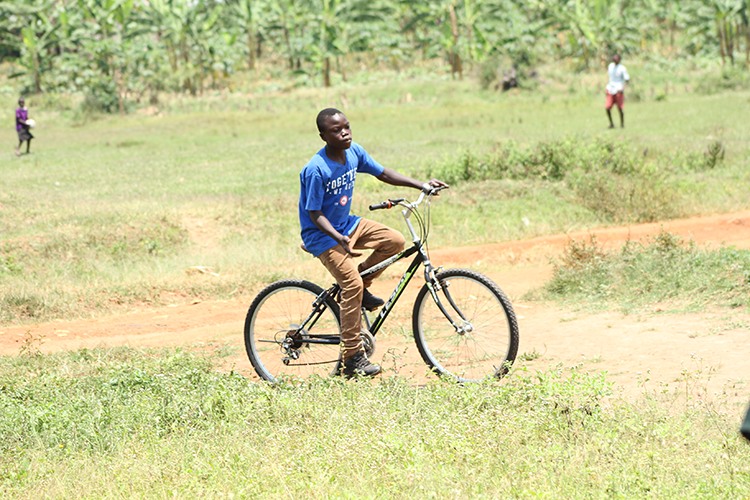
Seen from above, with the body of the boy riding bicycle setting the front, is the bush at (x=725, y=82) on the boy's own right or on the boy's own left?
on the boy's own left

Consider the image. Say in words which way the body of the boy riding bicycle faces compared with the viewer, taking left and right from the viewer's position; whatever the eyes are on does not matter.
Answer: facing the viewer and to the right of the viewer

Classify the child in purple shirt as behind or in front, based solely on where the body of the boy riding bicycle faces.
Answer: behind

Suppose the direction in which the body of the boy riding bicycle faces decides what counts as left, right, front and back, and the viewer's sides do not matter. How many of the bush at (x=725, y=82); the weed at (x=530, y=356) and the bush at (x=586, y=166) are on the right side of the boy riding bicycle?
0

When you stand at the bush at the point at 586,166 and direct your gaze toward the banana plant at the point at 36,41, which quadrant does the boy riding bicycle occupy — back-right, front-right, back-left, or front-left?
back-left

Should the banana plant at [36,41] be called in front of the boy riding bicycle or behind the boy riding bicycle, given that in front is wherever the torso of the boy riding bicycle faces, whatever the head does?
behind

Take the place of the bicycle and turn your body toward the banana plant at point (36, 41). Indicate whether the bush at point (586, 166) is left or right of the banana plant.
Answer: right

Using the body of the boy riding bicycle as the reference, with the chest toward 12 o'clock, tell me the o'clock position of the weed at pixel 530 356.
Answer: The weed is roughly at 10 o'clock from the boy riding bicycle.

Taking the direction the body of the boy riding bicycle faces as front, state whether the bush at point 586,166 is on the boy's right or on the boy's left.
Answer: on the boy's left
